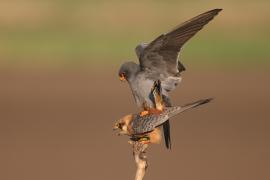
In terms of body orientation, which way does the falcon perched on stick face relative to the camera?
to the viewer's left

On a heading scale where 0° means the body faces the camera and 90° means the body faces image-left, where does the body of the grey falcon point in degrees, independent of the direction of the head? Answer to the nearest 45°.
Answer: approximately 90°
